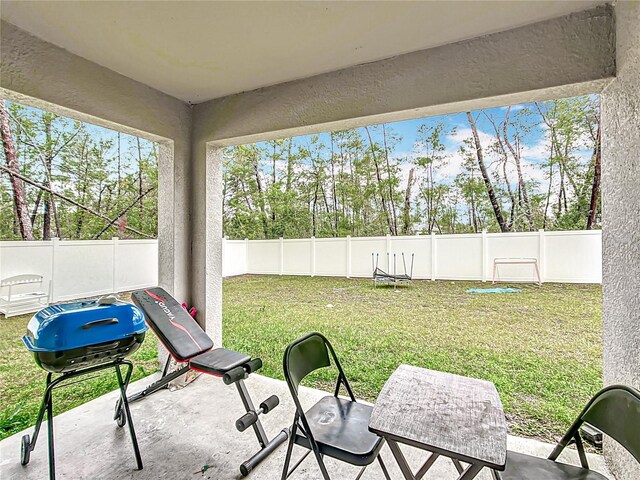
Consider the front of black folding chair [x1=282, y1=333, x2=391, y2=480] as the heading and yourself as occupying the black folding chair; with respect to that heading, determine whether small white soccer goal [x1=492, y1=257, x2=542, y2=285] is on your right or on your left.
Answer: on your left

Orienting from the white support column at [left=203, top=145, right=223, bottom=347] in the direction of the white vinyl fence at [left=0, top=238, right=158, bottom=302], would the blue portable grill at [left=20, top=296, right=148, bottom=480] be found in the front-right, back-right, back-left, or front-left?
back-left

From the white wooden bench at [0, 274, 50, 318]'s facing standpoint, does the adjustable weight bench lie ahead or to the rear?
ahead

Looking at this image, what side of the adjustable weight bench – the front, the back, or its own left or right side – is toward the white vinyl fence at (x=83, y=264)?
back

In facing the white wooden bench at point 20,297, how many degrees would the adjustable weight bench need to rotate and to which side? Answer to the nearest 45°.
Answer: approximately 180°

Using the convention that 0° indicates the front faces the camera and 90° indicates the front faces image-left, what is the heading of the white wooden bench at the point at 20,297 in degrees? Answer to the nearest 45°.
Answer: approximately 315°

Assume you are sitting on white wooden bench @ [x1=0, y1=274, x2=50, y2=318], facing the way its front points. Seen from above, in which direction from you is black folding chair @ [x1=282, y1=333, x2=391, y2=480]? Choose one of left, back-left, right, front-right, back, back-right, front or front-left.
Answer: front-right

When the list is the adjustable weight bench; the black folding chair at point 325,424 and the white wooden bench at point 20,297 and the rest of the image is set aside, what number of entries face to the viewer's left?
0

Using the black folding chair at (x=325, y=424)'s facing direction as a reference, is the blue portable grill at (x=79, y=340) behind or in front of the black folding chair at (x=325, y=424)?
behind

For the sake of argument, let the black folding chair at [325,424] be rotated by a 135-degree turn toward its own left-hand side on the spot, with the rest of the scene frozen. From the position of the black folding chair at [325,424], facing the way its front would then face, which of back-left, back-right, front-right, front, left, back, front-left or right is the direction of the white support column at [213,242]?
front-left

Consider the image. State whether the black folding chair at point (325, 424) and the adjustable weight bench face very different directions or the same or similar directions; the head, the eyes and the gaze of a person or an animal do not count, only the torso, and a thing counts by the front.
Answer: same or similar directions

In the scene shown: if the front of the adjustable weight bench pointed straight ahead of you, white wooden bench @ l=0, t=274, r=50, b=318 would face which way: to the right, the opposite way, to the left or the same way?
the same way

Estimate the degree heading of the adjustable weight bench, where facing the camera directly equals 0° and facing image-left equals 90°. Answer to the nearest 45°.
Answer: approximately 315°

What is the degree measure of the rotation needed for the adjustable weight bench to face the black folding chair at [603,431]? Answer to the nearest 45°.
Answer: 0° — it already faces it

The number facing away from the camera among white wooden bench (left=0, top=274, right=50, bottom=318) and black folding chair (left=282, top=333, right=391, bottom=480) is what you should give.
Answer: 0

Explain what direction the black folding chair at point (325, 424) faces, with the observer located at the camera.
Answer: facing the viewer and to the right of the viewer
